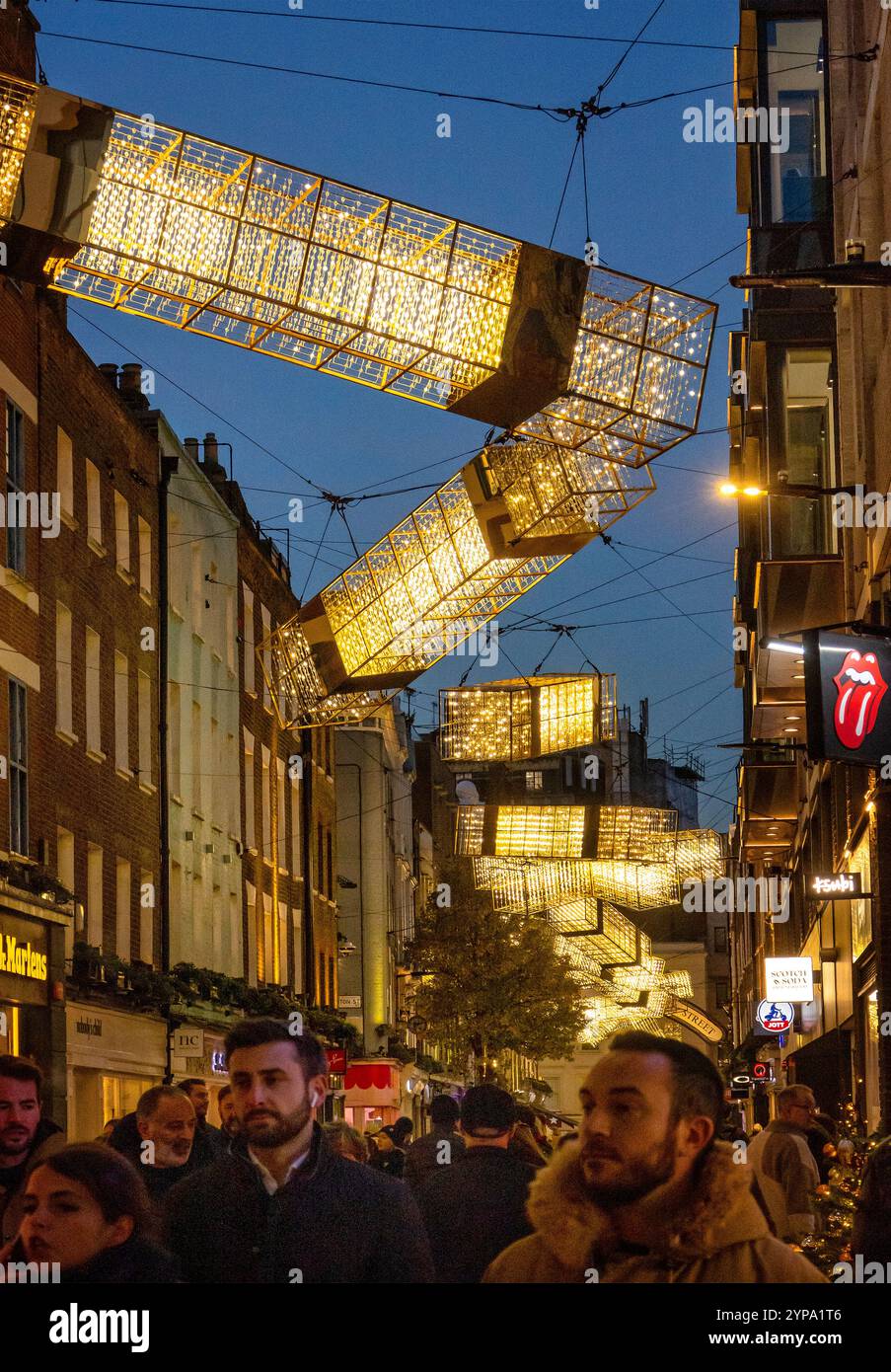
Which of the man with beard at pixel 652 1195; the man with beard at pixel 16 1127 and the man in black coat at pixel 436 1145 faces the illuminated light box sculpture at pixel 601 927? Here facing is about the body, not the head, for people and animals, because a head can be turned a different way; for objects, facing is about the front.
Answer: the man in black coat

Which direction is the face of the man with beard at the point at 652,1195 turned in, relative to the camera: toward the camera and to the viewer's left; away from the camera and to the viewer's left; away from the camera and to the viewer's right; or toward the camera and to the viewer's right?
toward the camera and to the viewer's left

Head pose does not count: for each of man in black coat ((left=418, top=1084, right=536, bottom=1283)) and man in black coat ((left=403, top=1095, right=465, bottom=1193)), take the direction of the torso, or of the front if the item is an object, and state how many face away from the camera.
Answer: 2

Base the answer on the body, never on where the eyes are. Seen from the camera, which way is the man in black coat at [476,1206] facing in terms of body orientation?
away from the camera

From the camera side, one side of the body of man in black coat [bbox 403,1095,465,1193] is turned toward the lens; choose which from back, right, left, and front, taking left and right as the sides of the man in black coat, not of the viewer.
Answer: back

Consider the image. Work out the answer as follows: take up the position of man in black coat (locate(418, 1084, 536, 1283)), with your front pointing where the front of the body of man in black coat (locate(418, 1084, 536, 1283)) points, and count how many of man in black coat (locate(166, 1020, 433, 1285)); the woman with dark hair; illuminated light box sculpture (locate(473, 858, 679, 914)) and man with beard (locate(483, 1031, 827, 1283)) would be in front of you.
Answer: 1

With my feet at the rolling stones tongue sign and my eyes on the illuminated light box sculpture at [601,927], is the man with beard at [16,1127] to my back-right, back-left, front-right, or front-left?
back-left

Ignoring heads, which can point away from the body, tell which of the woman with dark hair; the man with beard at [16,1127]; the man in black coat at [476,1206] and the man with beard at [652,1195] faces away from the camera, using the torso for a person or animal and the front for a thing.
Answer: the man in black coat

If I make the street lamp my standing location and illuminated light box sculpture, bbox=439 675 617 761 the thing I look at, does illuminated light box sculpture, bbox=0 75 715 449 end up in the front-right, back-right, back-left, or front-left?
back-left

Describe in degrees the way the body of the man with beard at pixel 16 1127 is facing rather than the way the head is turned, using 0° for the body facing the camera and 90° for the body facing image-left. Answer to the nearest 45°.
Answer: approximately 45°
